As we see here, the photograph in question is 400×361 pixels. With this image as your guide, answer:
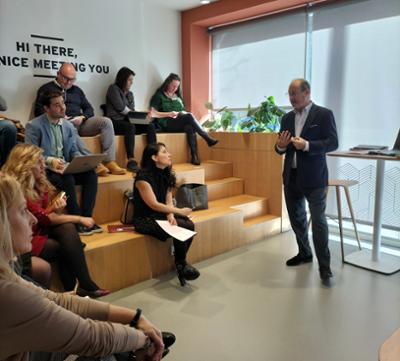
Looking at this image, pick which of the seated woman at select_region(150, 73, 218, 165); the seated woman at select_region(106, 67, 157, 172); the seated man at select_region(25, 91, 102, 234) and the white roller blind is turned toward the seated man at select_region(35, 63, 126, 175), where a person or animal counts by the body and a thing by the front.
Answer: the white roller blind

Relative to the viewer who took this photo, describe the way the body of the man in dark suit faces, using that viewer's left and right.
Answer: facing the viewer and to the left of the viewer

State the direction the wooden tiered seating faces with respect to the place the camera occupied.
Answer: facing the viewer and to the right of the viewer

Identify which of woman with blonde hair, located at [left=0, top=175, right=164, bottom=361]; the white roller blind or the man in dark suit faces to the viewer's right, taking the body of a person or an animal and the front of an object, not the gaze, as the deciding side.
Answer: the woman with blonde hair

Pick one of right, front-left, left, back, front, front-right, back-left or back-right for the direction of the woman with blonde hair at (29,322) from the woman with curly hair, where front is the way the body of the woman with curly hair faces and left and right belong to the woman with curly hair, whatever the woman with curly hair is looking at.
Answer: right

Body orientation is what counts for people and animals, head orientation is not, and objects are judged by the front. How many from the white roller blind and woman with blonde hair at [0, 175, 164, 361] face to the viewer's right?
1

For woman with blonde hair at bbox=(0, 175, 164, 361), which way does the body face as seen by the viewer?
to the viewer's right

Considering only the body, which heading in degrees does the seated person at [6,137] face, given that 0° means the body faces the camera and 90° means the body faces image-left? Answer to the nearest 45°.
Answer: approximately 315°

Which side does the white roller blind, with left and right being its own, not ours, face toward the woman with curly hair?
front

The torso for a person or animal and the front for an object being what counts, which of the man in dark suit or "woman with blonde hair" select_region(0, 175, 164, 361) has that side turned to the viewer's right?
the woman with blonde hair

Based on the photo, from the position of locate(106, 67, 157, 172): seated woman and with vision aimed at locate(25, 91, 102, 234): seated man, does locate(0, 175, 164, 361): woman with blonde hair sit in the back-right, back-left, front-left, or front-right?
front-left

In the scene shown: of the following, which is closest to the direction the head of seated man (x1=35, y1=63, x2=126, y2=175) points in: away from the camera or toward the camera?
toward the camera

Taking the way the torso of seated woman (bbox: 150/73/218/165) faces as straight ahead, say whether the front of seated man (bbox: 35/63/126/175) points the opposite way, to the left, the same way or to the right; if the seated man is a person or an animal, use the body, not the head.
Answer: the same way

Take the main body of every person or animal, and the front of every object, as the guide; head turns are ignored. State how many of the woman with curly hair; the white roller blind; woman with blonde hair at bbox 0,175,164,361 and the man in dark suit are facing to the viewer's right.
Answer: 2

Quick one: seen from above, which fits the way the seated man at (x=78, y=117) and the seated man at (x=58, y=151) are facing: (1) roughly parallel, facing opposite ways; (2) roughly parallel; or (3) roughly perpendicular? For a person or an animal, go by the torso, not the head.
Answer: roughly parallel

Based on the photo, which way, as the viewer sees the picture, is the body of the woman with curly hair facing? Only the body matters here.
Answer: to the viewer's right

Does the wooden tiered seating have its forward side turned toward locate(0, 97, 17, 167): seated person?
no

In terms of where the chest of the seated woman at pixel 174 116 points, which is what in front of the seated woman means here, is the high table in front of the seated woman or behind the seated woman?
in front

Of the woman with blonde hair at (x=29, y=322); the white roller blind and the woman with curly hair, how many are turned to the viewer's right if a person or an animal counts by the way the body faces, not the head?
2
